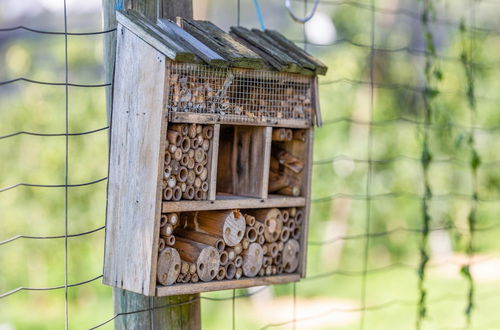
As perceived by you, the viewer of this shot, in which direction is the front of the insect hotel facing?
facing the viewer and to the right of the viewer
